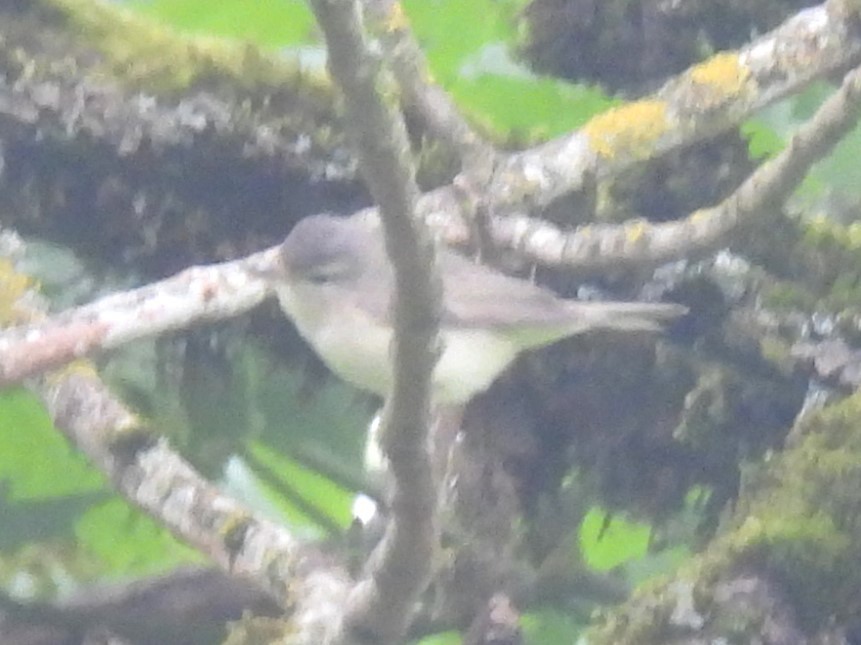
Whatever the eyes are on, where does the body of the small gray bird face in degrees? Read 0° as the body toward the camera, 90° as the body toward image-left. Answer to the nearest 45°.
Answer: approximately 90°

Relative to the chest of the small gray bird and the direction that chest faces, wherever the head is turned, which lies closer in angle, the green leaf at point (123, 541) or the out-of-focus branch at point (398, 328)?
the green leaf

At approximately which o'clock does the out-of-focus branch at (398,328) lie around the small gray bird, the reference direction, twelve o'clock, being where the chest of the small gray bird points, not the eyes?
The out-of-focus branch is roughly at 9 o'clock from the small gray bird.
